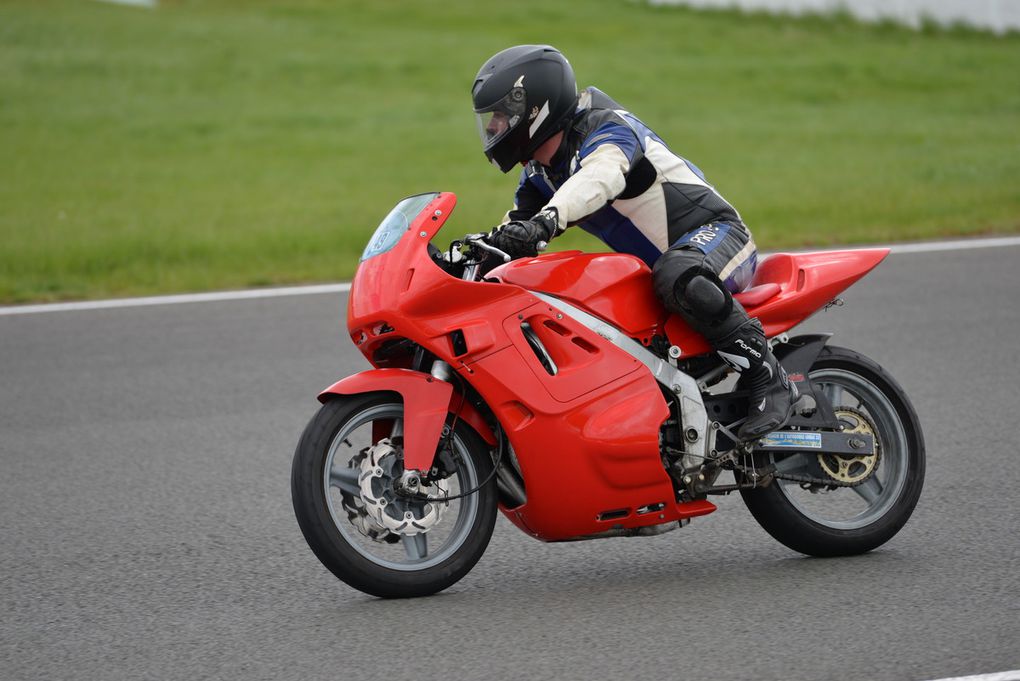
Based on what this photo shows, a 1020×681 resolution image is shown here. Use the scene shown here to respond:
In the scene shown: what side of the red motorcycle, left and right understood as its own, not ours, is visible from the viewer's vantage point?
left

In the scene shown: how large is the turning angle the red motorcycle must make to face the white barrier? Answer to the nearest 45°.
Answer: approximately 90° to its right

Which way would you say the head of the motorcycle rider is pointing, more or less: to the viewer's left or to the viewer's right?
to the viewer's left
